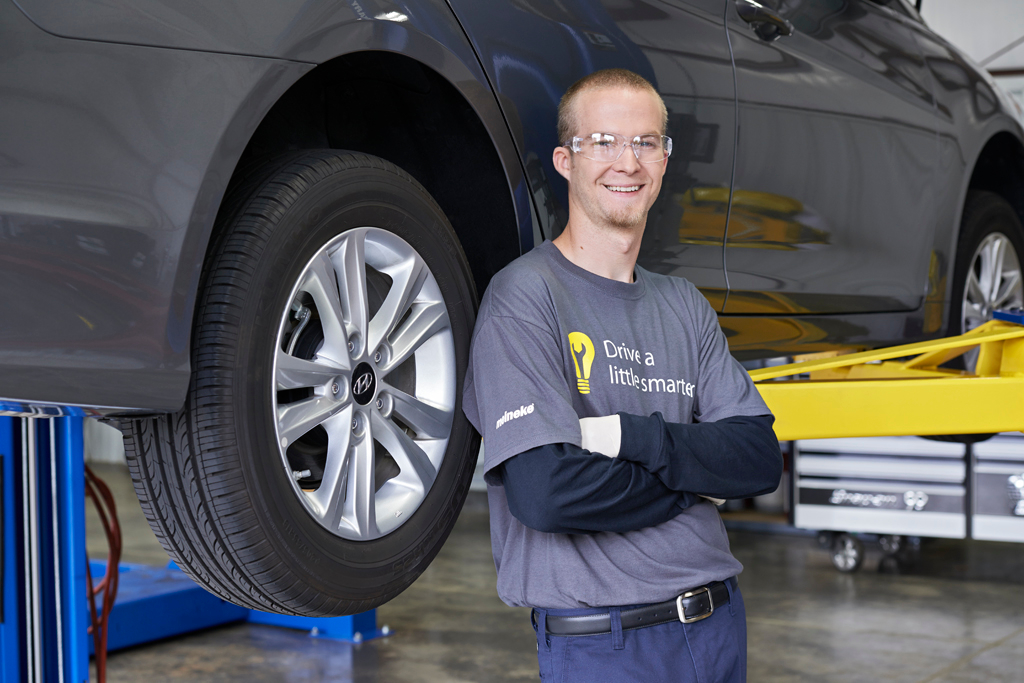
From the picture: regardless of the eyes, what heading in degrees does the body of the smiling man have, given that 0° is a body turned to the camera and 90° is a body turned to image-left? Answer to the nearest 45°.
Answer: approximately 315°

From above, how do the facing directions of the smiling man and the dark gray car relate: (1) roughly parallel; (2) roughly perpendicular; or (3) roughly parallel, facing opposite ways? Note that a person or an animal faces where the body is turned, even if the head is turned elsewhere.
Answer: roughly perpendicular
